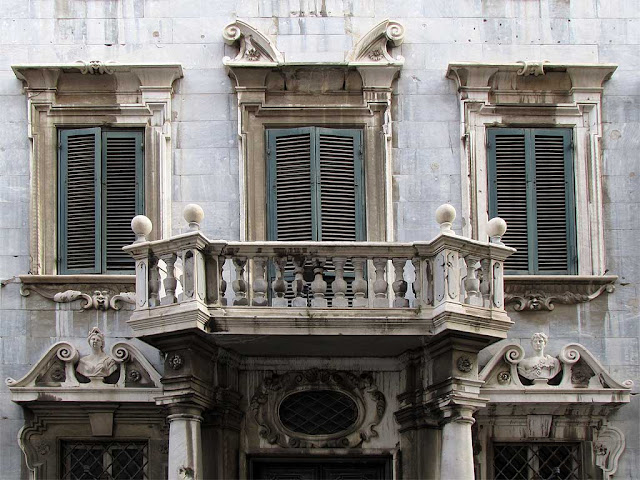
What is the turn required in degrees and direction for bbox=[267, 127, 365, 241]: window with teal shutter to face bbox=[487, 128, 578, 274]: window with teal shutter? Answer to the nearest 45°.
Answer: approximately 90° to its left

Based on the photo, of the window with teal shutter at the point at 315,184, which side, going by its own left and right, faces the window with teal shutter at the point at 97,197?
right

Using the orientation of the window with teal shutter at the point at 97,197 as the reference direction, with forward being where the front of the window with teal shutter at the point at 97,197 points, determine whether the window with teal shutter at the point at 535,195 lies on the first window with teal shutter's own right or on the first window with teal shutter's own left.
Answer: on the first window with teal shutter's own left

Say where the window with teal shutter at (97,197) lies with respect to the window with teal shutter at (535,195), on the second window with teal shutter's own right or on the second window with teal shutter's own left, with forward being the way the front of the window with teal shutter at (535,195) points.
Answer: on the second window with teal shutter's own right

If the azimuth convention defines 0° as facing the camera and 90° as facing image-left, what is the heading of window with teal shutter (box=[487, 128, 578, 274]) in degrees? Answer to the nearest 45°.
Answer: approximately 0°
